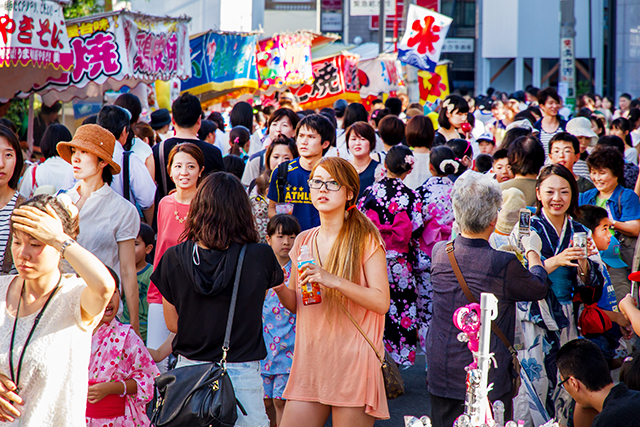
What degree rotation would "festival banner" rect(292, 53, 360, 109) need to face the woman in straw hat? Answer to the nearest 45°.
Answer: approximately 45° to its left

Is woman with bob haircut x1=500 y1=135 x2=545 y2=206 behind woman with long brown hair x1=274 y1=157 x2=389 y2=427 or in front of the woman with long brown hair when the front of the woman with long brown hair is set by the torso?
behind

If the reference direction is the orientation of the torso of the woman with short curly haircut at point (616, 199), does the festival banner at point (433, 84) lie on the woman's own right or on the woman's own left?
on the woman's own right

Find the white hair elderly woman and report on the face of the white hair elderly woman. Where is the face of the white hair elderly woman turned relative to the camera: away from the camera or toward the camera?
away from the camera
